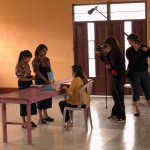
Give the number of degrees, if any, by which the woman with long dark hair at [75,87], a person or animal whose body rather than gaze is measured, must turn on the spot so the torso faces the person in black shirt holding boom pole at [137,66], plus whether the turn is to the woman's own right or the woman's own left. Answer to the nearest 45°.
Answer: approximately 135° to the woman's own right

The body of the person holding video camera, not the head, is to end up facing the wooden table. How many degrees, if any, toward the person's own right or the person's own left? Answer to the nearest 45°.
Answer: approximately 45° to the person's own left

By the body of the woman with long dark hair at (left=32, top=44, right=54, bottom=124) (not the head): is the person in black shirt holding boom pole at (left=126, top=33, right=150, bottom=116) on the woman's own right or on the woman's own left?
on the woman's own left

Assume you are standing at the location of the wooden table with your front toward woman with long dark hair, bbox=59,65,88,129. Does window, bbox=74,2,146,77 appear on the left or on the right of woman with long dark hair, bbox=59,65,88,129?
left

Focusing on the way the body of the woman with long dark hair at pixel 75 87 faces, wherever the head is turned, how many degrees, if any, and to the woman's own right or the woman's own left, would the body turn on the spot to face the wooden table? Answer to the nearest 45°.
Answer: approximately 45° to the woman's own left

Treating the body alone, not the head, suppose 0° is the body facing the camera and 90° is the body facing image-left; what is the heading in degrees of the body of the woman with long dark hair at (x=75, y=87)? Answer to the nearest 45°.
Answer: approximately 90°

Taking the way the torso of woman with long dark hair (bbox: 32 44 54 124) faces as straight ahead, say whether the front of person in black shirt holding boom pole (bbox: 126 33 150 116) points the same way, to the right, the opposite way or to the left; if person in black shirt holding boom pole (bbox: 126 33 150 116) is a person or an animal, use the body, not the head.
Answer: to the right

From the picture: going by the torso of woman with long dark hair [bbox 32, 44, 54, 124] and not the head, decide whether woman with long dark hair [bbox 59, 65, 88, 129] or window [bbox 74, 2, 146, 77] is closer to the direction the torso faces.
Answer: the woman with long dark hair

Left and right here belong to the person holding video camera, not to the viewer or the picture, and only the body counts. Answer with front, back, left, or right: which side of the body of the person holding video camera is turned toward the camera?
left

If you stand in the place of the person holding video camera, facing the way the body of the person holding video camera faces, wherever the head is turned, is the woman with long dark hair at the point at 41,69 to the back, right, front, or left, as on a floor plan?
front

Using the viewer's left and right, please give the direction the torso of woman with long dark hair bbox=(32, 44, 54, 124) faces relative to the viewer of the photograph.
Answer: facing the viewer and to the right of the viewer

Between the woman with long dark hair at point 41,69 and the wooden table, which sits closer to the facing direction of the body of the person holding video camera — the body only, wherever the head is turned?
the woman with long dark hair

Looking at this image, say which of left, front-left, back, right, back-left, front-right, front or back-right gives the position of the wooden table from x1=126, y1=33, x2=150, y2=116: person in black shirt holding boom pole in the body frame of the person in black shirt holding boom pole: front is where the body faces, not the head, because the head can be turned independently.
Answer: front
